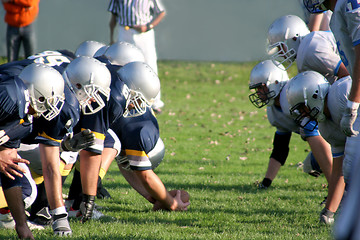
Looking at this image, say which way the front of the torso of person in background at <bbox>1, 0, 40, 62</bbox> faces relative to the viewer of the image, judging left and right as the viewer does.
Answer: facing the viewer

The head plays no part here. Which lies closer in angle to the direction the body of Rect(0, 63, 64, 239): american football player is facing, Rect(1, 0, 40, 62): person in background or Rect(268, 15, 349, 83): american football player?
the american football player

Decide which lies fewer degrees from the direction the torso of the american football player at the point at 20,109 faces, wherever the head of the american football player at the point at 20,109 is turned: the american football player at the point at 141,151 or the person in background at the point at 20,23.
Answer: the american football player

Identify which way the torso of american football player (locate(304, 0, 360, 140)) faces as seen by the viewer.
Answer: to the viewer's left

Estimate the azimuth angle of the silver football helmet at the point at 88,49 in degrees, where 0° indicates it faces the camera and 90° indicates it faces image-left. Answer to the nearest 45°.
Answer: approximately 270°

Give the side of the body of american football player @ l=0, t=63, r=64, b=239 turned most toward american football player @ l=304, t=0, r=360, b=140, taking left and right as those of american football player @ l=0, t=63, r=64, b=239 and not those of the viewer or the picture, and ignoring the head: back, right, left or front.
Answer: front

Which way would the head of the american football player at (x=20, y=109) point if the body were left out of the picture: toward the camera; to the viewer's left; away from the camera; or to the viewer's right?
to the viewer's right

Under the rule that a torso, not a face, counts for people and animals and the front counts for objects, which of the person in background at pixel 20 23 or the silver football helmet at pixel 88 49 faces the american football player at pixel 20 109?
the person in background

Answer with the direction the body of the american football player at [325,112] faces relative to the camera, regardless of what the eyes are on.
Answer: to the viewer's left

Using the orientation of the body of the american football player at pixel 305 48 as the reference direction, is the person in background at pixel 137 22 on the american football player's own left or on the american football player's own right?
on the american football player's own right

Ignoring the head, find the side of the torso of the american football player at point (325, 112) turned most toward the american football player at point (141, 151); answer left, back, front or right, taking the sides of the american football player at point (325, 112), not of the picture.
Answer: front

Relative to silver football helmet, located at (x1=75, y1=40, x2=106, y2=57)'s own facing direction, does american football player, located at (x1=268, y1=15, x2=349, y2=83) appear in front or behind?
in front

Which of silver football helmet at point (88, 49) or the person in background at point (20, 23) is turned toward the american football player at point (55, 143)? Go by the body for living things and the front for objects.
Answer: the person in background

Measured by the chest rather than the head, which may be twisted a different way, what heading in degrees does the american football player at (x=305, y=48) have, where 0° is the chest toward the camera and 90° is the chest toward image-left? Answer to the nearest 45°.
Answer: approximately 90°
